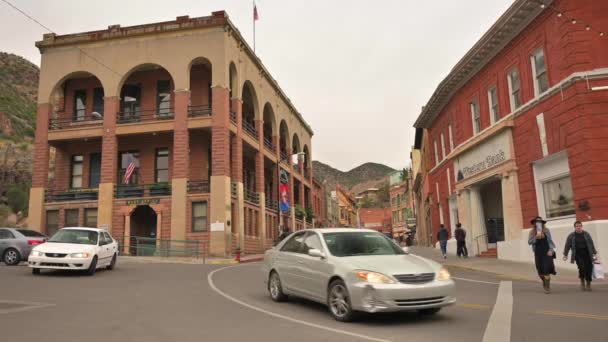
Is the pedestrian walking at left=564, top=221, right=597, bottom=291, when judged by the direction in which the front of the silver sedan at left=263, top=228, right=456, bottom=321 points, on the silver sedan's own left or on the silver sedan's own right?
on the silver sedan's own left

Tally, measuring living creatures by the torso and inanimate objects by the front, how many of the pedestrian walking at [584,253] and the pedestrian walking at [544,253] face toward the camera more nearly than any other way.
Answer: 2

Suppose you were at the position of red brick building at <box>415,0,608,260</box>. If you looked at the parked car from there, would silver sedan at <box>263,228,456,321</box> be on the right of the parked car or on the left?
left

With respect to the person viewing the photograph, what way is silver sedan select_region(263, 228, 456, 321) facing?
facing the viewer and to the right of the viewer

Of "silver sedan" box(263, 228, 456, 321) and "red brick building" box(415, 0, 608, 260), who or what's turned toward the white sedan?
the red brick building

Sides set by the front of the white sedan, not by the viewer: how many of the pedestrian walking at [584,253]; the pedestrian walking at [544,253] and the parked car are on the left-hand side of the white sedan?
2

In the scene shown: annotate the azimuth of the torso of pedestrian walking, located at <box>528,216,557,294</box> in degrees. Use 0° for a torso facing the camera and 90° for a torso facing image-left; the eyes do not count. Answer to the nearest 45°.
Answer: approximately 0°

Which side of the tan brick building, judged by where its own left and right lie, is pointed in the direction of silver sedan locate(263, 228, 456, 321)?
front

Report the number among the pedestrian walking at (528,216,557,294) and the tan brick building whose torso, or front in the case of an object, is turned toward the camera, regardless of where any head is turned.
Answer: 2

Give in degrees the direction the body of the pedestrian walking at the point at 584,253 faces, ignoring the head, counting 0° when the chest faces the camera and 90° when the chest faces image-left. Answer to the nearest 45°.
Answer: approximately 0°

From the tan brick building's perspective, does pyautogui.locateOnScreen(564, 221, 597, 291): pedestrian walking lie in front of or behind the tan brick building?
in front
